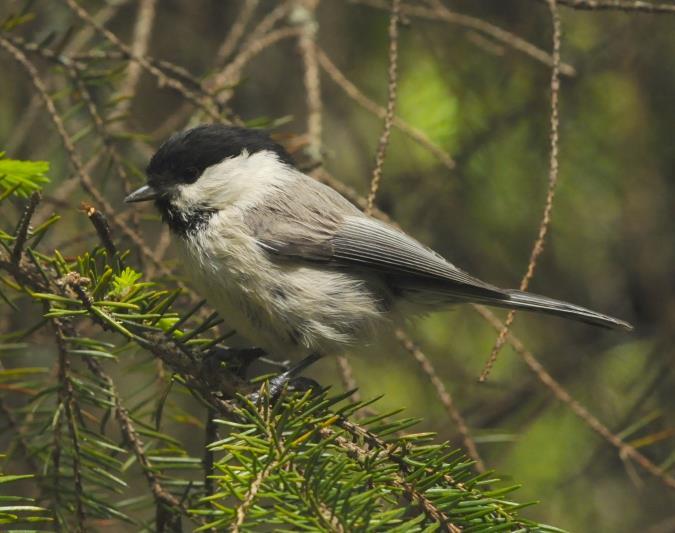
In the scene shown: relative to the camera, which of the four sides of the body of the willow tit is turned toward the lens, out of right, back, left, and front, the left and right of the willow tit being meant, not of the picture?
left

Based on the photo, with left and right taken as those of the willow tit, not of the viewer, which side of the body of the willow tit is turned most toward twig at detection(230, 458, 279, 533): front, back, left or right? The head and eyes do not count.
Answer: left
